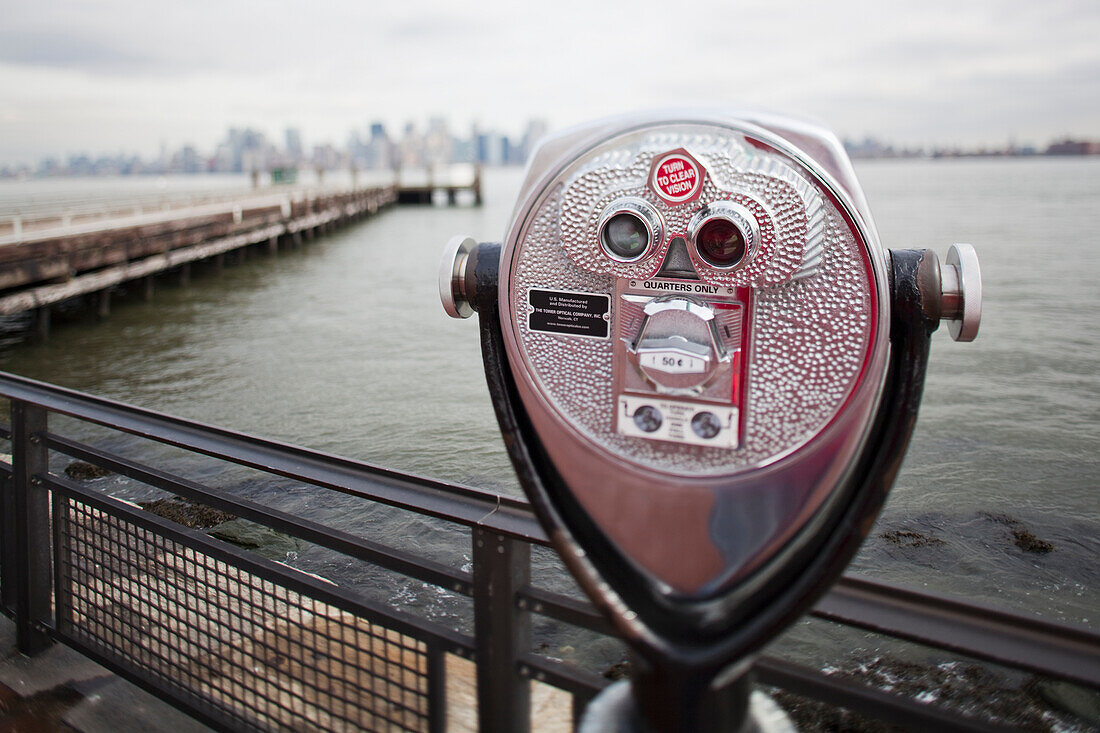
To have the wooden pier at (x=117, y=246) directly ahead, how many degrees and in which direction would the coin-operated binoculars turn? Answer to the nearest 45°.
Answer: approximately 135° to its right

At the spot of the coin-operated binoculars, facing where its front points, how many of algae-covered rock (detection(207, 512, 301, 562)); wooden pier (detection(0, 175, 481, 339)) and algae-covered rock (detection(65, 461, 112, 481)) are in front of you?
0

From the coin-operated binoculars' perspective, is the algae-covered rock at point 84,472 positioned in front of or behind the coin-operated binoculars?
behind

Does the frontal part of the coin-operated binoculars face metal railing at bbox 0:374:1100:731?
no

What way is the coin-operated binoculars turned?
toward the camera

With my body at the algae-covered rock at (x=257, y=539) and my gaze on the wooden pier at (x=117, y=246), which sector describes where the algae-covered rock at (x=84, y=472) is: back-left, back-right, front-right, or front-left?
front-left

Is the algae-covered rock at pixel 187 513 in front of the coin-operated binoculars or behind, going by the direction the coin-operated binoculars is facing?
behind

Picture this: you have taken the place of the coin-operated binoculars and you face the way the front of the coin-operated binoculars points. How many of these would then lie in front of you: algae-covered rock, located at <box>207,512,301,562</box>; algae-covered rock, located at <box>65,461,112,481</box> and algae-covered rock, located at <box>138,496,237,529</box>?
0

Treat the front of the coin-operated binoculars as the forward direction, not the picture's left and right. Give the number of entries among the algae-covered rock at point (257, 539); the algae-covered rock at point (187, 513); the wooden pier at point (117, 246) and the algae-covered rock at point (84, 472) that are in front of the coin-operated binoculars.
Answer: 0

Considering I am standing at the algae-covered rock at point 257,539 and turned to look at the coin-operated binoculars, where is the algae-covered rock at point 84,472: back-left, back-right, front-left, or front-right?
back-right

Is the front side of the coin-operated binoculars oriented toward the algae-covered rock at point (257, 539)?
no

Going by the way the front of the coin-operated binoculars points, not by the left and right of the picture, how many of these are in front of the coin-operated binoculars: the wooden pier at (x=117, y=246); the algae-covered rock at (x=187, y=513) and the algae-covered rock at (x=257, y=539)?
0

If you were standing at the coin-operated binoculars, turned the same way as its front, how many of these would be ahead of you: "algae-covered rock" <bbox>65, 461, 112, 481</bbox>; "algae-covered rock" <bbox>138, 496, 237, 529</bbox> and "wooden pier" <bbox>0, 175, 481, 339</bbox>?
0
